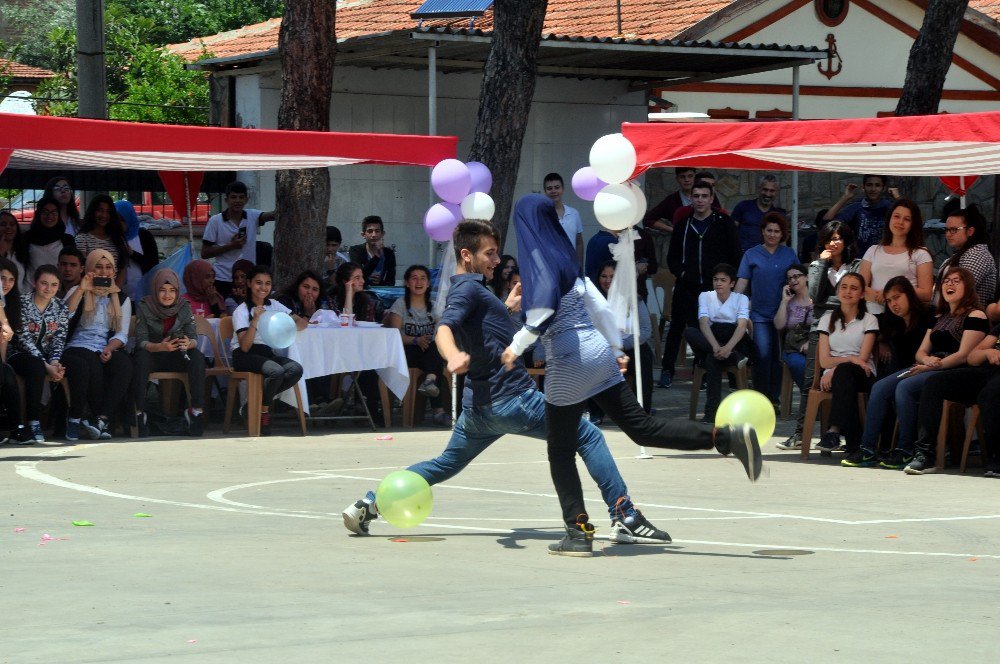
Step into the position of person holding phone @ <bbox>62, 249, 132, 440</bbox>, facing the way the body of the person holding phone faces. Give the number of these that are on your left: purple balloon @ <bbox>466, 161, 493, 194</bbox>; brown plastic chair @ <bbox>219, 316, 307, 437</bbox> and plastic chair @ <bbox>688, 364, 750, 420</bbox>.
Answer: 3

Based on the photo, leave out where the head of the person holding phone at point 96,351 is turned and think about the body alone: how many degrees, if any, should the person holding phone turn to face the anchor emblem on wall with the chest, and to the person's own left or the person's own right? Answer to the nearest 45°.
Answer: approximately 135° to the person's own left

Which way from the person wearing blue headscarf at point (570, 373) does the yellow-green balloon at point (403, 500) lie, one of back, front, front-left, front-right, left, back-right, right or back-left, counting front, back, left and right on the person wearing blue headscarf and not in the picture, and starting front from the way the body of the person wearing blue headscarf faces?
front-left

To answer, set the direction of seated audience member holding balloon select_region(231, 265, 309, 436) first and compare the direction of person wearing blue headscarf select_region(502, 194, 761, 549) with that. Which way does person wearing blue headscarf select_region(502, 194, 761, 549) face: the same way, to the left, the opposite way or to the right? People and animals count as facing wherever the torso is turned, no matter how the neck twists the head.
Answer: the opposite way

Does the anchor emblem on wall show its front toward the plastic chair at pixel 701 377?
yes

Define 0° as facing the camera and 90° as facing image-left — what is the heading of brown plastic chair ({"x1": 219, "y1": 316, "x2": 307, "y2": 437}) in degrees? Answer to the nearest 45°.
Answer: approximately 315°

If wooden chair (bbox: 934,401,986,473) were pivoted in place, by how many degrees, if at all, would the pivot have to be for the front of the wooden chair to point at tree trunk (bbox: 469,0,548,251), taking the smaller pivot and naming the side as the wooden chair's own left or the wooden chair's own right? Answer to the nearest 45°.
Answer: approximately 90° to the wooden chair's own right

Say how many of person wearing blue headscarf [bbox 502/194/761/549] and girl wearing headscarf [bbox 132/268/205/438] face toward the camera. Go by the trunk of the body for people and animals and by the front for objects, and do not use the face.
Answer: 1
